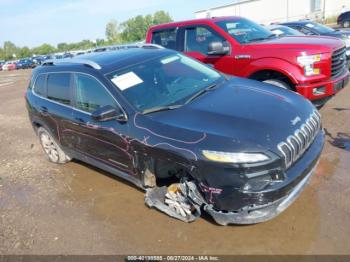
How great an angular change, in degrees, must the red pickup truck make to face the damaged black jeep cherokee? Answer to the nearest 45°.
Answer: approximately 45° to its right

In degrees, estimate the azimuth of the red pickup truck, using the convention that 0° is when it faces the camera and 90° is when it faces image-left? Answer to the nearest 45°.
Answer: approximately 315°

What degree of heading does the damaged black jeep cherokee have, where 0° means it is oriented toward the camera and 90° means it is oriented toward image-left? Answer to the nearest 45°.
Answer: approximately 315°

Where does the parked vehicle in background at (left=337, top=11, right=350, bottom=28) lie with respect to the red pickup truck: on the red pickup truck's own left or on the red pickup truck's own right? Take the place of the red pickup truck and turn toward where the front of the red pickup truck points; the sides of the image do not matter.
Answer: on the red pickup truck's own left

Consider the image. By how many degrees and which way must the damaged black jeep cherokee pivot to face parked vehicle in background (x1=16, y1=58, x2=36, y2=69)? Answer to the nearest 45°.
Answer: approximately 180°
